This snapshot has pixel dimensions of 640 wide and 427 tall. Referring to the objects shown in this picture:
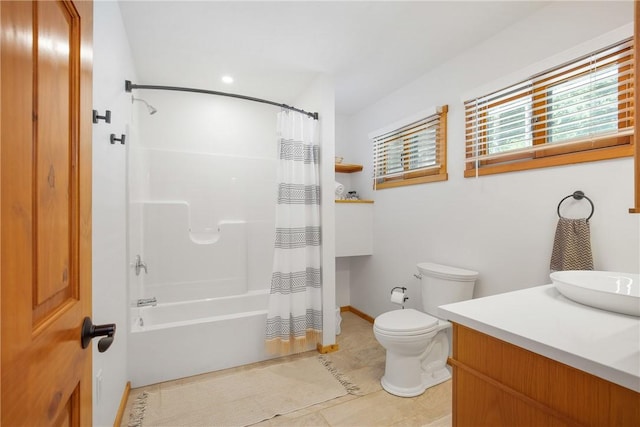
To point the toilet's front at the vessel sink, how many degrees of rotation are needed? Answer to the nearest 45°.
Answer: approximately 90° to its left

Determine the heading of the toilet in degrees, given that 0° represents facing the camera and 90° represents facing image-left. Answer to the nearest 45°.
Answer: approximately 45°

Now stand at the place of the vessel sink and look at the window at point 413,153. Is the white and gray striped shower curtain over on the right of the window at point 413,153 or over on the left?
left

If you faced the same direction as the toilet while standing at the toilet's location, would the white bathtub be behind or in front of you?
in front

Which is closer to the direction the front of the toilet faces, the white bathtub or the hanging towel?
the white bathtub
